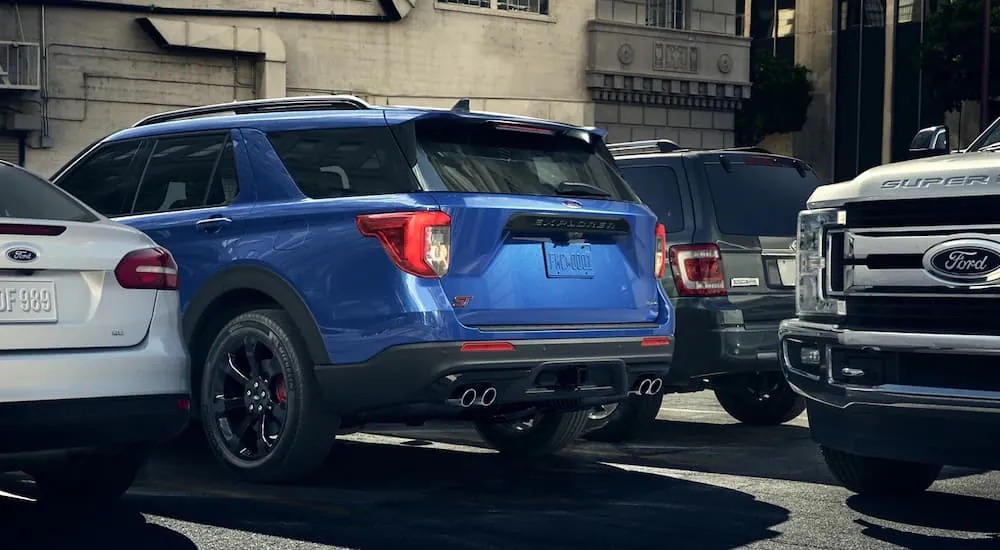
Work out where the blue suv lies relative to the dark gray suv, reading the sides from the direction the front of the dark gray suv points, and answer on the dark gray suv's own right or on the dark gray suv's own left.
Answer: on the dark gray suv's own left

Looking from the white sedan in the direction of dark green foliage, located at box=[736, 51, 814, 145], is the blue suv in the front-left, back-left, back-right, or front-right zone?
front-right

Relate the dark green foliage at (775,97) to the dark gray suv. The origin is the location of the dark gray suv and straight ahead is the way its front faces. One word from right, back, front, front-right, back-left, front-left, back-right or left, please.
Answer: front-right

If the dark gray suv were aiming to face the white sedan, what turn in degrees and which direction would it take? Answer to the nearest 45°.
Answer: approximately 90° to its left

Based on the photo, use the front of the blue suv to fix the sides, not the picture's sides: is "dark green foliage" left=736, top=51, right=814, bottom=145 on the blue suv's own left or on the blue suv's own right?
on the blue suv's own right

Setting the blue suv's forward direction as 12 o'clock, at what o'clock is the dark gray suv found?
The dark gray suv is roughly at 3 o'clock from the blue suv.

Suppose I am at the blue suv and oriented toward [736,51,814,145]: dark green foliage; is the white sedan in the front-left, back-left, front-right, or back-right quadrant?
back-left

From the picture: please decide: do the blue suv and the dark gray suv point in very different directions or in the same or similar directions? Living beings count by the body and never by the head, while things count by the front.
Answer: same or similar directions

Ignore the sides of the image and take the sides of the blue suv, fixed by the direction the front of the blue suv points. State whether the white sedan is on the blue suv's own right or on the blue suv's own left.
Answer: on the blue suv's own left

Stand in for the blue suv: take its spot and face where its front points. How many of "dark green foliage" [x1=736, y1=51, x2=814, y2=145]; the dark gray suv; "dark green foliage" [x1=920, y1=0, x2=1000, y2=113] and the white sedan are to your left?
1

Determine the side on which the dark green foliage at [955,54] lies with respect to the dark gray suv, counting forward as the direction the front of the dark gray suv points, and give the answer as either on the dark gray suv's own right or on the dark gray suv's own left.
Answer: on the dark gray suv's own right

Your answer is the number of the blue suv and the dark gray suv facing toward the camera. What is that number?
0

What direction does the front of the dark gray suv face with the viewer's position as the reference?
facing away from the viewer and to the left of the viewer

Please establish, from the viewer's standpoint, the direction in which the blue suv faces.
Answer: facing away from the viewer and to the left of the viewer
